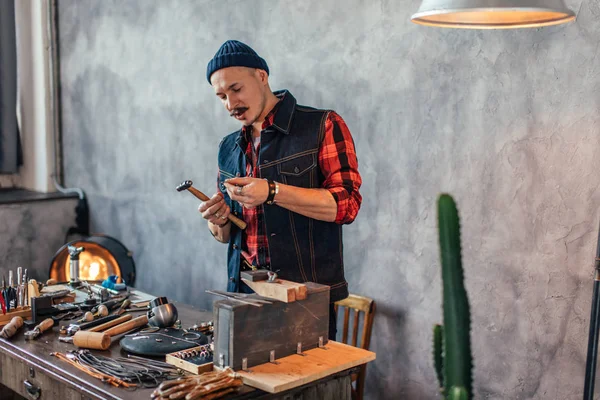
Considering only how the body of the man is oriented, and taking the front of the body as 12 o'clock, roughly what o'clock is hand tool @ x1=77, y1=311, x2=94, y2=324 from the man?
The hand tool is roughly at 2 o'clock from the man.

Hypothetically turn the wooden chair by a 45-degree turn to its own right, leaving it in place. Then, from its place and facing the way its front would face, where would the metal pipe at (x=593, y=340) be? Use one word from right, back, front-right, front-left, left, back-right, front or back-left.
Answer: back-left

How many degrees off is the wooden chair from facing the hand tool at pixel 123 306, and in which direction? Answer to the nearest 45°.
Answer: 0° — it already faces it

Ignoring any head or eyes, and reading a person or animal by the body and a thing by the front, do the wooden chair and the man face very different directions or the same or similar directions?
same or similar directions

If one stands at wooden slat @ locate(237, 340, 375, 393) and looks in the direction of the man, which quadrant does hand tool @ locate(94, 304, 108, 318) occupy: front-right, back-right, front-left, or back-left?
front-left

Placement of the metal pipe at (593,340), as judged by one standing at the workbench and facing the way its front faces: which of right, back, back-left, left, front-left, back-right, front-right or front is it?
back-left

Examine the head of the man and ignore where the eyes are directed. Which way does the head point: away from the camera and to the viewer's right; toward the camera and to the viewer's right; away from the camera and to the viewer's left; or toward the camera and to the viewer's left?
toward the camera and to the viewer's left

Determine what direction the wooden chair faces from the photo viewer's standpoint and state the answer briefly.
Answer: facing the viewer and to the left of the viewer

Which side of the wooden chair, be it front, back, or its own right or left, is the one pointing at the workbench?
front

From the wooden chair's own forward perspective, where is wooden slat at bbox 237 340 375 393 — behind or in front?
in front

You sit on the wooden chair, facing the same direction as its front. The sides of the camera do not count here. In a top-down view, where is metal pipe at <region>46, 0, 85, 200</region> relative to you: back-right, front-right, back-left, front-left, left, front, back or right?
right

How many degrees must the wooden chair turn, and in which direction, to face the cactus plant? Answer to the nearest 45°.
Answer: approximately 45° to its left
